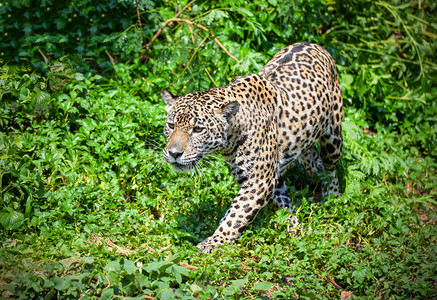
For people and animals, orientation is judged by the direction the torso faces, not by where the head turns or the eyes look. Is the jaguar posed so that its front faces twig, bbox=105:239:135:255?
yes

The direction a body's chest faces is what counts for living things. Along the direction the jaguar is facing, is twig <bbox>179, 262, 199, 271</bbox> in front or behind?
in front

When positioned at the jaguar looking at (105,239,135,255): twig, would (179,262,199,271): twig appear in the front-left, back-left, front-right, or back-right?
front-left

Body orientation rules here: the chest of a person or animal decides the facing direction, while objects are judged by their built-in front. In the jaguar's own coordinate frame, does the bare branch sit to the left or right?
on its right

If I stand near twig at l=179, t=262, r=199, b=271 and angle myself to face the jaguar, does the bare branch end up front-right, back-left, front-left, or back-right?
front-left

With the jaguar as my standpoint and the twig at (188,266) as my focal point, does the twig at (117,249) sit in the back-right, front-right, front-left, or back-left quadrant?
front-right

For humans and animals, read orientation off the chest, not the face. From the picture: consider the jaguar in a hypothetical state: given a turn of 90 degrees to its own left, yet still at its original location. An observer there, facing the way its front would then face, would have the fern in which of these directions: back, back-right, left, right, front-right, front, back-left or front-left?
left

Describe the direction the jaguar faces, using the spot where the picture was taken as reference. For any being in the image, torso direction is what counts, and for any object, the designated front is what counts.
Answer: facing the viewer and to the left of the viewer

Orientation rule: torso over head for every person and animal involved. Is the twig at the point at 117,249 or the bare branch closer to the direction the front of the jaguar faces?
the twig
